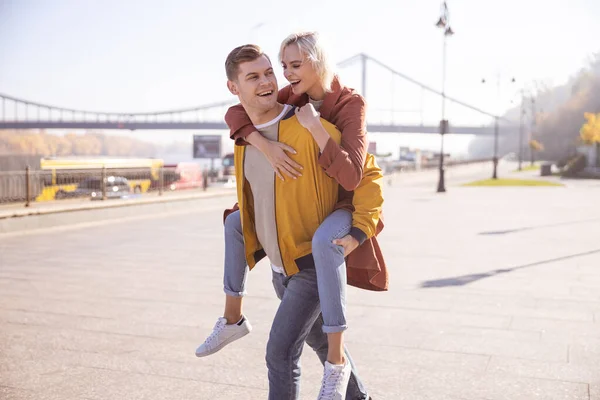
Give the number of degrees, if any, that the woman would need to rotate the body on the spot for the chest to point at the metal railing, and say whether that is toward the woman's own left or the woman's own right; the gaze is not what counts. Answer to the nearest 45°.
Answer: approximately 135° to the woman's own right

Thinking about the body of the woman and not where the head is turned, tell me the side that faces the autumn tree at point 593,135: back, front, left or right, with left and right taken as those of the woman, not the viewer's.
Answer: back

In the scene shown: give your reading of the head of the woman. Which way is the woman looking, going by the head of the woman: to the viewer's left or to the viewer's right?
to the viewer's left

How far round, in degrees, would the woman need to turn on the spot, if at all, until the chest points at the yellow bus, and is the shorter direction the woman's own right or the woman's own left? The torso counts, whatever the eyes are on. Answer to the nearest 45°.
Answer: approximately 135° to the woman's own right

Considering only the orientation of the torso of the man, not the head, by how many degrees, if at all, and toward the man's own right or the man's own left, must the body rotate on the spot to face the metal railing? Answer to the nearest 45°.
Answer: approximately 135° to the man's own right

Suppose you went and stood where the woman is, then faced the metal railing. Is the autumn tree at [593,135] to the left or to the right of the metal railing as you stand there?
right

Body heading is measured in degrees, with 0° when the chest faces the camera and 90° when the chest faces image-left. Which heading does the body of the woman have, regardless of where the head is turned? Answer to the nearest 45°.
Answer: approximately 45°
